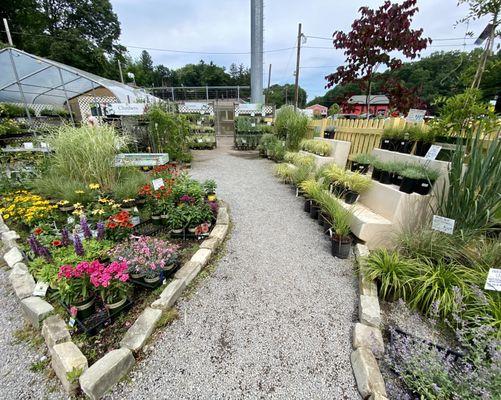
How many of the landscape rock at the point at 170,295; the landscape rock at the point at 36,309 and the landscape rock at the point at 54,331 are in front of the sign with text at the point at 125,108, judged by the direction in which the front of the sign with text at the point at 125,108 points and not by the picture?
3

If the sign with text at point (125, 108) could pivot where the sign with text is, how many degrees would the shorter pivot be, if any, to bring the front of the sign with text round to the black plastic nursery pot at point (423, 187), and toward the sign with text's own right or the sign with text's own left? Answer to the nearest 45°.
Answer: approximately 45° to the sign with text's own left

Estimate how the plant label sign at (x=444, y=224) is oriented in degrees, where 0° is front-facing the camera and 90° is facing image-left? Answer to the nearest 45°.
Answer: approximately 0°

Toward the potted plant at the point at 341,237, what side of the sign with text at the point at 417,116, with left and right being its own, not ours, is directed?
front

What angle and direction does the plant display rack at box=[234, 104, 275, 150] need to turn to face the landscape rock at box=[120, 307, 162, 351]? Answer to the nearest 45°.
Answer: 0° — it already faces it

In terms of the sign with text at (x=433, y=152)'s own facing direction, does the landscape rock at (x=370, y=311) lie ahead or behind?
ahead

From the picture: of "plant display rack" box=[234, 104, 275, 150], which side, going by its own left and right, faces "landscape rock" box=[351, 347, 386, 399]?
front

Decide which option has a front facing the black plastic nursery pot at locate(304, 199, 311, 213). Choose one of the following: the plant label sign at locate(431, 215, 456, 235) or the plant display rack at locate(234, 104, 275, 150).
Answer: the plant display rack

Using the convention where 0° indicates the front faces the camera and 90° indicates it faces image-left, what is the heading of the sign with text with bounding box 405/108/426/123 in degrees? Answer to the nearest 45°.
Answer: approximately 0°

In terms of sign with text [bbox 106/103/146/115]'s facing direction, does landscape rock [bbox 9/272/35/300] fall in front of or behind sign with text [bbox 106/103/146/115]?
in front

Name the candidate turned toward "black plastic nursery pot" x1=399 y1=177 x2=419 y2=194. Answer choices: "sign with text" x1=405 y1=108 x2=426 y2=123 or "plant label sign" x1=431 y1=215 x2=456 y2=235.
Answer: the sign with text

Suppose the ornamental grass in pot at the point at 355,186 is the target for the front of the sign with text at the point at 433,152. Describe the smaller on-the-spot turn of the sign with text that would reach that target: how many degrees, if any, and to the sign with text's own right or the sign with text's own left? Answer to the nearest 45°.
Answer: approximately 45° to the sign with text's own right
